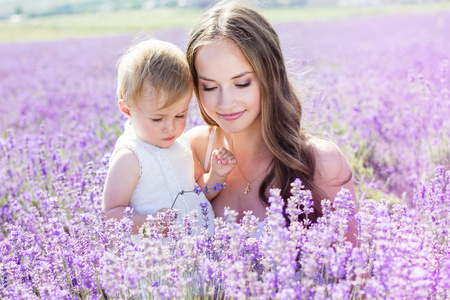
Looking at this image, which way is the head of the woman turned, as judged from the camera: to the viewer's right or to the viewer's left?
to the viewer's left

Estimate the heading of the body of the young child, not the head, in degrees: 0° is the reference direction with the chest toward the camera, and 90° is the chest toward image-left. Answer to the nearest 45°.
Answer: approximately 315°
